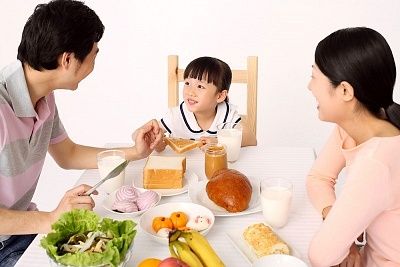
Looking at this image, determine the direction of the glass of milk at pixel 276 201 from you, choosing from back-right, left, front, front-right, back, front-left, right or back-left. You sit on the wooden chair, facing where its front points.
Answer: front

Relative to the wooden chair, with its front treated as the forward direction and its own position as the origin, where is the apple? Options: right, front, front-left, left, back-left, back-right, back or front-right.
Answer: front

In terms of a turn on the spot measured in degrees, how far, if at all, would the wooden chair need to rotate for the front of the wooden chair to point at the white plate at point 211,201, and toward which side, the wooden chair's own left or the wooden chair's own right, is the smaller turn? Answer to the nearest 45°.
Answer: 0° — it already faces it

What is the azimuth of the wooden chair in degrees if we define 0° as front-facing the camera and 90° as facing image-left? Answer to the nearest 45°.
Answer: approximately 0°

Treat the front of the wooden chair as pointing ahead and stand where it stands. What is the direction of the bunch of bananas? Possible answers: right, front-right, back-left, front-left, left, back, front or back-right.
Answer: front

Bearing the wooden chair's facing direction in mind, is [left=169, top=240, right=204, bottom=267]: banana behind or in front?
in front

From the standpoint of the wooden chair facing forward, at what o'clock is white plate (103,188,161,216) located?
The white plate is roughly at 1 o'clock from the wooden chair.

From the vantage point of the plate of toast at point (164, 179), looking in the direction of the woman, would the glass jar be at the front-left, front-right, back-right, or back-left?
front-left

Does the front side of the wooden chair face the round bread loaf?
yes

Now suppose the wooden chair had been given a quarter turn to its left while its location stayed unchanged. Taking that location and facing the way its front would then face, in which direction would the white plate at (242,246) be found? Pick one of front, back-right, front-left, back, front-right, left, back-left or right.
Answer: right

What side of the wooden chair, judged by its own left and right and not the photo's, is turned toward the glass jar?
front

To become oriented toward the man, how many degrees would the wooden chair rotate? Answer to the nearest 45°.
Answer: approximately 45° to its right

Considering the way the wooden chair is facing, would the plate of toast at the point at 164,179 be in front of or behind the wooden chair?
in front

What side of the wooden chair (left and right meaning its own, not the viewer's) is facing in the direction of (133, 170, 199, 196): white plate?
front

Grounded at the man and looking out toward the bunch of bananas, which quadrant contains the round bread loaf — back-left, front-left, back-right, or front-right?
front-left

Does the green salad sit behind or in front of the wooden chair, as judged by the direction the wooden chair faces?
in front
